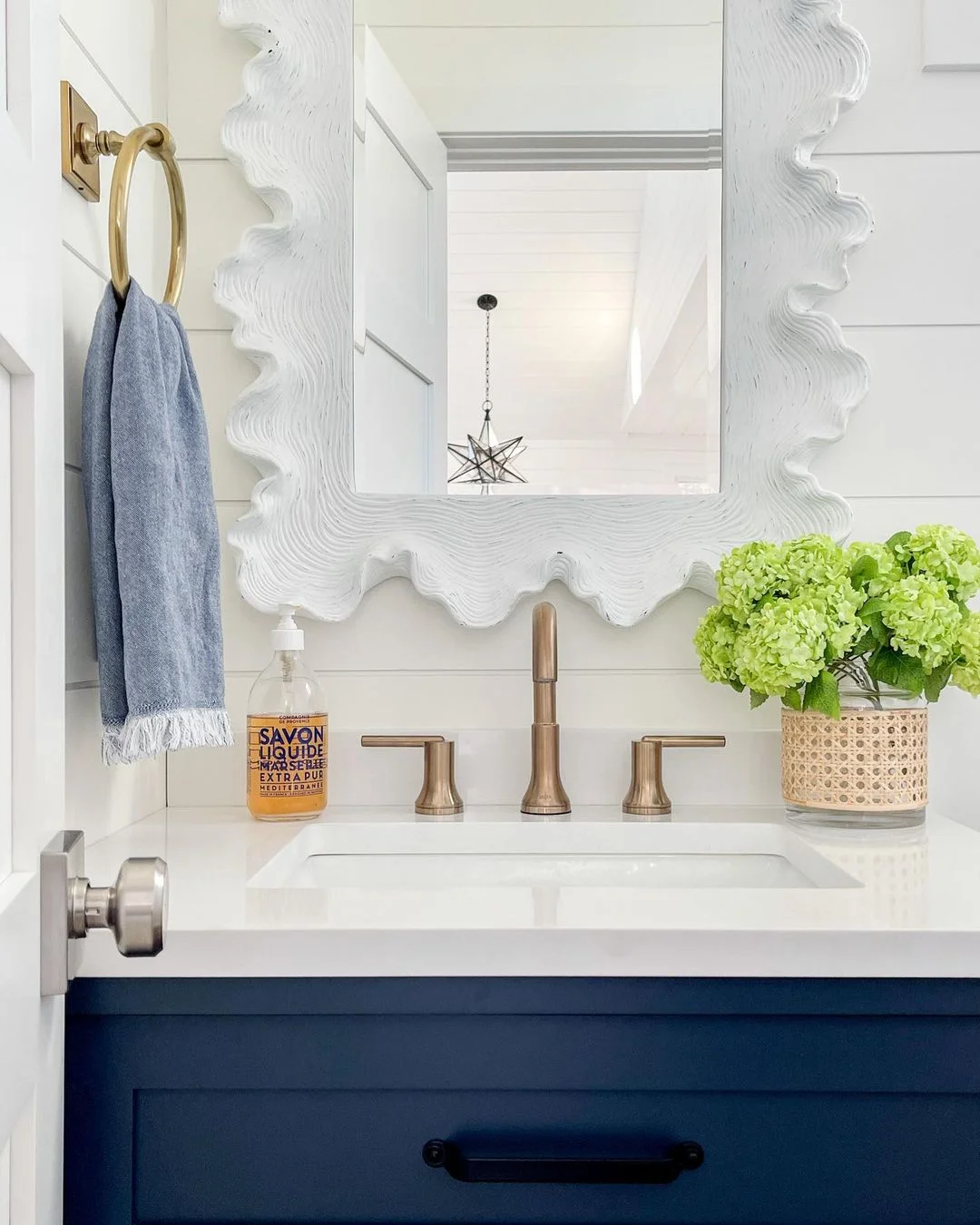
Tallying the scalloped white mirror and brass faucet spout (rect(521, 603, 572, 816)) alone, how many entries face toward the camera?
2

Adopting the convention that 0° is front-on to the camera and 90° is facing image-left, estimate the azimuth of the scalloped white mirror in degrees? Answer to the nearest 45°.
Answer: approximately 0°

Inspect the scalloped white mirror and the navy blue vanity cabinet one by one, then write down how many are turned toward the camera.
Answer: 2
